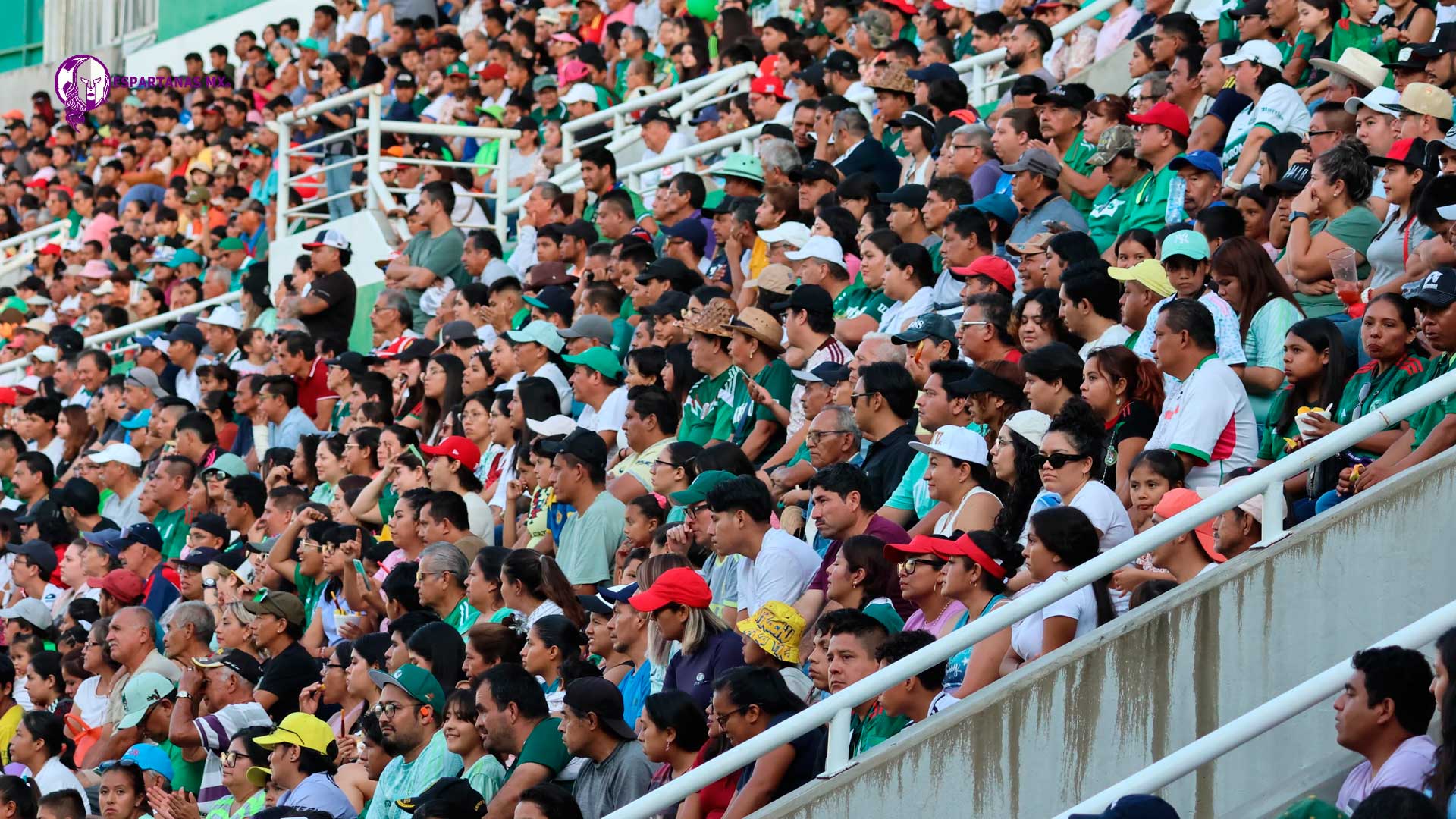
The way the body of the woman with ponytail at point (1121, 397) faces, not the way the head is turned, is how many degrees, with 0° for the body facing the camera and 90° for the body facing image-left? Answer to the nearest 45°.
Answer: approximately 45°

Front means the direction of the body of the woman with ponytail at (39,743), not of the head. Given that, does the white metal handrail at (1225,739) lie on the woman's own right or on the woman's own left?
on the woman's own left

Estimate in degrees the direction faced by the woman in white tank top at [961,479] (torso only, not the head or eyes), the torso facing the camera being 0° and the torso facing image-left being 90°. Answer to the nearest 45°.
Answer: approximately 90°

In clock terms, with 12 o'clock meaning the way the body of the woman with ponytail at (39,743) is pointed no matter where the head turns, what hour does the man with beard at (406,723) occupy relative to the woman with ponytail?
The man with beard is roughly at 8 o'clock from the woman with ponytail.

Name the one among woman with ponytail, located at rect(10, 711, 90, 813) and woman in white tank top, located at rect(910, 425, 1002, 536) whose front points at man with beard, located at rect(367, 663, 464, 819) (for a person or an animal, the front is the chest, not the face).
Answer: the woman in white tank top

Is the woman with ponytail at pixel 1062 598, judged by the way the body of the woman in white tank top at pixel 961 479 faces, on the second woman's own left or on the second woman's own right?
on the second woman's own left

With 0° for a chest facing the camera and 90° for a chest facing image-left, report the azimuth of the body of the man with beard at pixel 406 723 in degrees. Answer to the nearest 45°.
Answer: approximately 45°

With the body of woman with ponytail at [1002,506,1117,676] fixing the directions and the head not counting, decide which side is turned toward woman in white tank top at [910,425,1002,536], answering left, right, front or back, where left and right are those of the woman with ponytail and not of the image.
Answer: right

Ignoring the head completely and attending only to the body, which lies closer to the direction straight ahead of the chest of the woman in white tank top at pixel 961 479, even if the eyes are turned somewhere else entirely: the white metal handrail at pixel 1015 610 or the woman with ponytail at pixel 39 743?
the woman with ponytail

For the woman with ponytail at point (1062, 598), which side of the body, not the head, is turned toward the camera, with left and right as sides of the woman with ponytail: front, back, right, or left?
left

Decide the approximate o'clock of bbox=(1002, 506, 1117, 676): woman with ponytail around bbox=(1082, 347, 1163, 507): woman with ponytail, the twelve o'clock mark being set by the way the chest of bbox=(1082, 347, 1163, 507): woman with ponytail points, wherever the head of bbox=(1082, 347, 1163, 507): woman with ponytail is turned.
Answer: bbox=(1002, 506, 1117, 676): woman with ponytail is roughly at 11 o'clock from bbox=(1082, 347, 1163, 507): woman with ponytail.

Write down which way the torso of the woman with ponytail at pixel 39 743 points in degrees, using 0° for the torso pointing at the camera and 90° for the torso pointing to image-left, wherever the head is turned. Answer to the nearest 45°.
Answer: approximately 90°

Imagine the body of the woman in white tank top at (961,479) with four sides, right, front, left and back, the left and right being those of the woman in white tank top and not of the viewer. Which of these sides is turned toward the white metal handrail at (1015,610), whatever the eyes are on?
left
